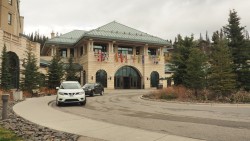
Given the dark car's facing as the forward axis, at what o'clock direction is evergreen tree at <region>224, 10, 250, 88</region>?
The evergreen tree is roughly at 8 o'clock from the dark car.

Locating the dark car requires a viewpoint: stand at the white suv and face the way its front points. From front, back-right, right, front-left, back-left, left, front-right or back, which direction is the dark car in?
back

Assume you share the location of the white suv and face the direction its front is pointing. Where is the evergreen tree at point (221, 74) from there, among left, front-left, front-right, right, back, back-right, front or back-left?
left

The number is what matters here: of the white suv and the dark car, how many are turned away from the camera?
0

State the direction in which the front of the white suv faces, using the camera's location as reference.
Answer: facing the viewer

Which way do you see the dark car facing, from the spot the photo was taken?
facing the viewer and to the left of the viewer

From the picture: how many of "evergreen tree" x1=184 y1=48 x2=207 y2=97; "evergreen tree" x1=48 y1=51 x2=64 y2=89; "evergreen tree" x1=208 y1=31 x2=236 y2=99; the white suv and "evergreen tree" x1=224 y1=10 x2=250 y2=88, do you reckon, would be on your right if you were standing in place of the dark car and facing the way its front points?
1

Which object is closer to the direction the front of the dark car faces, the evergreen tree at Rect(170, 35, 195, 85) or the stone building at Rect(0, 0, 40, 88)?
the stone building

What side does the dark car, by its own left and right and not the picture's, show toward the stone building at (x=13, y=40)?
right

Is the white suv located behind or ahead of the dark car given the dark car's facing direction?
ahead

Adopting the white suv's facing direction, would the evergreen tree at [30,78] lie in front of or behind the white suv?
behind

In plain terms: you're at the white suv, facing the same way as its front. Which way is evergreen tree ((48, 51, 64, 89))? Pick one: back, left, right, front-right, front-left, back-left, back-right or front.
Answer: back

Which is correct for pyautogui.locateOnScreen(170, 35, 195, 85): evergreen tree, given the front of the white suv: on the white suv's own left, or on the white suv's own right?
on the white suv's own left
